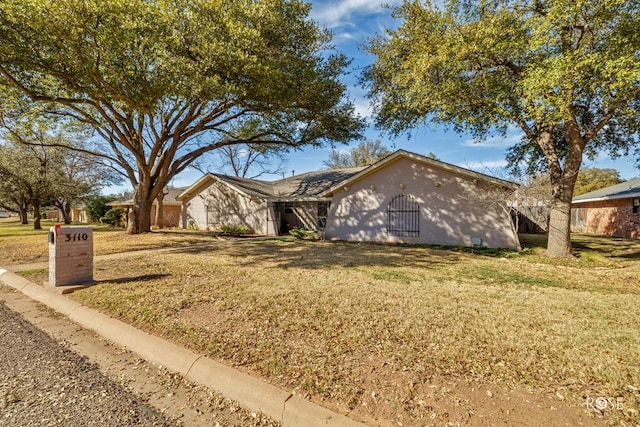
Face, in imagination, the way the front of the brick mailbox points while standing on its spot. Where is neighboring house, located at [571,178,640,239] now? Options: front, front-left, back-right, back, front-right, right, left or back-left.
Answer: back

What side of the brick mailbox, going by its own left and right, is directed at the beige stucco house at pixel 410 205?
back

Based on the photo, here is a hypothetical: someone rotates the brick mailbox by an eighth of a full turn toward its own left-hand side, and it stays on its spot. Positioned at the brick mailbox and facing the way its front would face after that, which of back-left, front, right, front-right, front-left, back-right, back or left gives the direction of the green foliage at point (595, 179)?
back-left

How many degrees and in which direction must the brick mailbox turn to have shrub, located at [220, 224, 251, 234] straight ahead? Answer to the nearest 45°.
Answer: approximately 135° to its right

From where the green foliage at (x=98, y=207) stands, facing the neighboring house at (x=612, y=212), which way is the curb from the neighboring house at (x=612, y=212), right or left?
right

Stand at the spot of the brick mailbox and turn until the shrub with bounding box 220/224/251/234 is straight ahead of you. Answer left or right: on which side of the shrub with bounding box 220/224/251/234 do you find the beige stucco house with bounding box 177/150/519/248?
right
